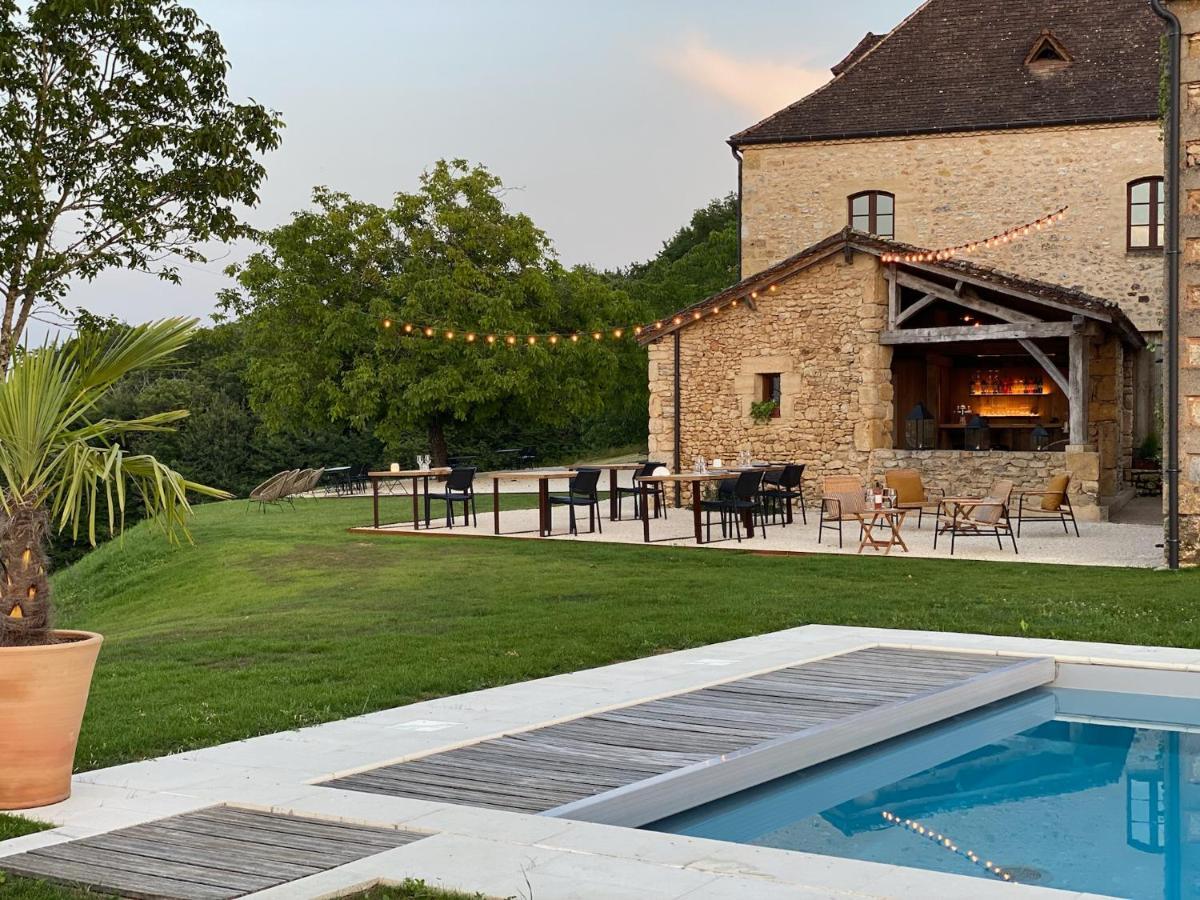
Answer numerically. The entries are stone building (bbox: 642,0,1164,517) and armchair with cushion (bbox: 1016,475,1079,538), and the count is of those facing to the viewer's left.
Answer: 1

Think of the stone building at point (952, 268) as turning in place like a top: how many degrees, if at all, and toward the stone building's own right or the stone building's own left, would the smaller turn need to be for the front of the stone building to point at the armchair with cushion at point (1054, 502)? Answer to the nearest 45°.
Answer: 0° — it already faces it

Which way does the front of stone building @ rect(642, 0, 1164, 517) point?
toward the camera

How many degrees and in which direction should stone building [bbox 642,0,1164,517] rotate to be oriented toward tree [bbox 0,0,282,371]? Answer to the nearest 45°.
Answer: approximately 45° to its right

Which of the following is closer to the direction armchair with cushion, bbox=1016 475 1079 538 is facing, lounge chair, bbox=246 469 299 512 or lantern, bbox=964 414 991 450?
the lounge chair

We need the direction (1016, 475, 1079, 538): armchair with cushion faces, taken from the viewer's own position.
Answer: facing to the left of the viewer

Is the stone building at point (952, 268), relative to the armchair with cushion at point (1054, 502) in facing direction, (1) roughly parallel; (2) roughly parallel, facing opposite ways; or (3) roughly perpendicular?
roughly perpendicular

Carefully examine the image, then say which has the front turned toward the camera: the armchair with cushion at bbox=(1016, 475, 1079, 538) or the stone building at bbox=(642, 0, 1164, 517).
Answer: the stone building

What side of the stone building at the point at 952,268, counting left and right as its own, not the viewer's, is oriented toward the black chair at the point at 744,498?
front
